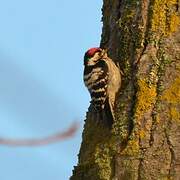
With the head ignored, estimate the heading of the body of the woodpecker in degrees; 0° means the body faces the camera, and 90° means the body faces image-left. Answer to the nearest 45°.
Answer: approximately 270°
